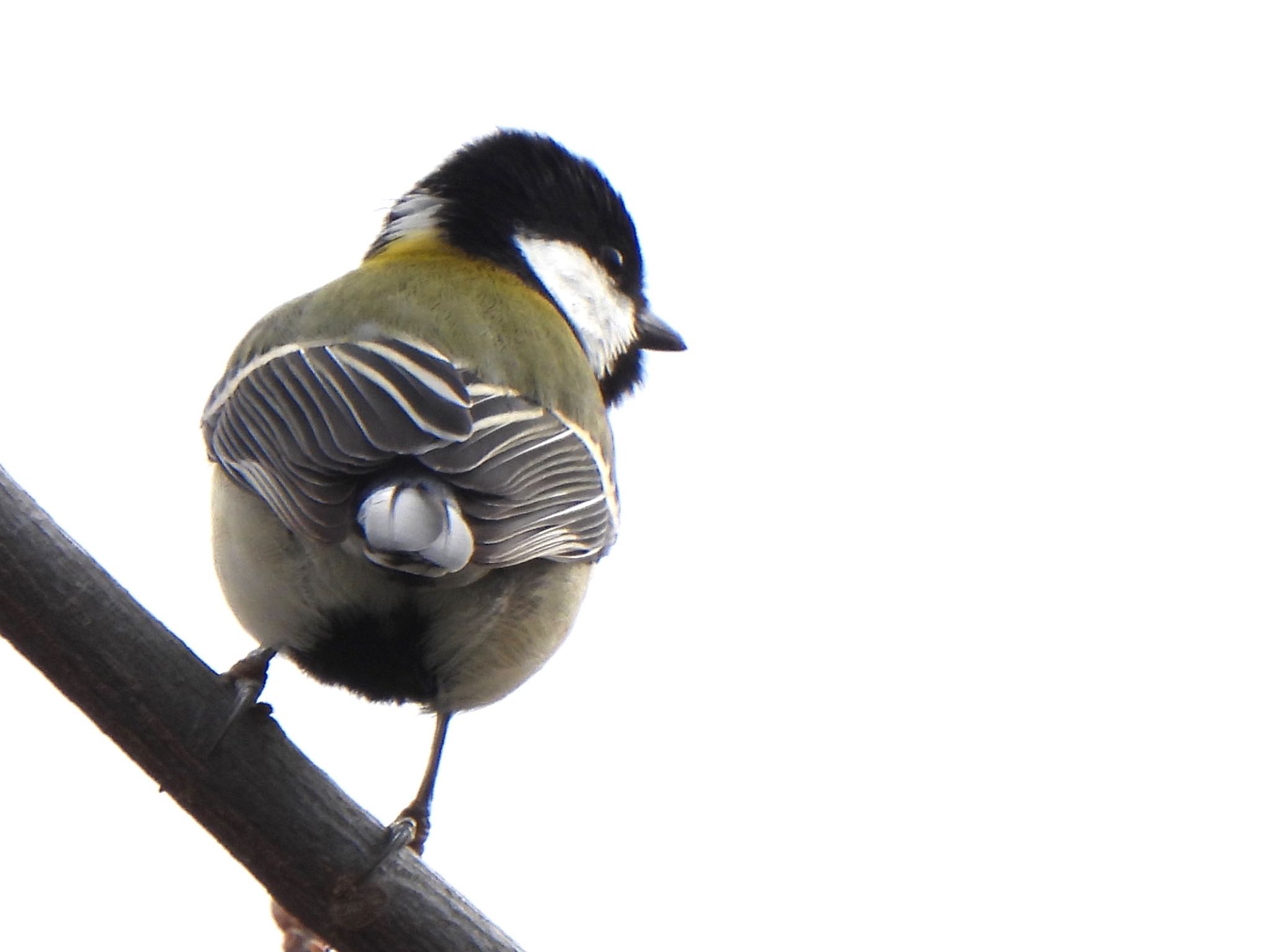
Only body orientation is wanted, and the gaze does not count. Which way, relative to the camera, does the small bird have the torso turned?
away from the camera
